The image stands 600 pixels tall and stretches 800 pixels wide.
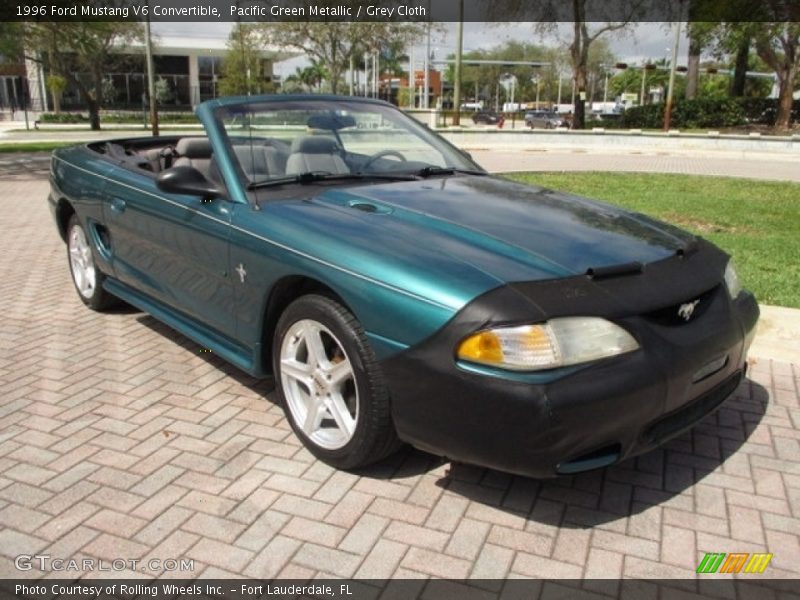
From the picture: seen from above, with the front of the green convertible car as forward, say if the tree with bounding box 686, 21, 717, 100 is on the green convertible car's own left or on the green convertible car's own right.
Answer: on the green convertible car's own left

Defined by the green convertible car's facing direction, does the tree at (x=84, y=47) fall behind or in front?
behind

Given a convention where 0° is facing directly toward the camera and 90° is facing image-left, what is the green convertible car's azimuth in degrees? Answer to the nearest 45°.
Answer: approximately 315°

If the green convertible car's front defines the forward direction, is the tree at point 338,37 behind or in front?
behind

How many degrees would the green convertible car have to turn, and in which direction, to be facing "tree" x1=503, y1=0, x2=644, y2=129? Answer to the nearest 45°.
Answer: approximately 135° to its left

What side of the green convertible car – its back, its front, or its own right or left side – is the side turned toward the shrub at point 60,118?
back

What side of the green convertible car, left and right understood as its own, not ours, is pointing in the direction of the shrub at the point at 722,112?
left
